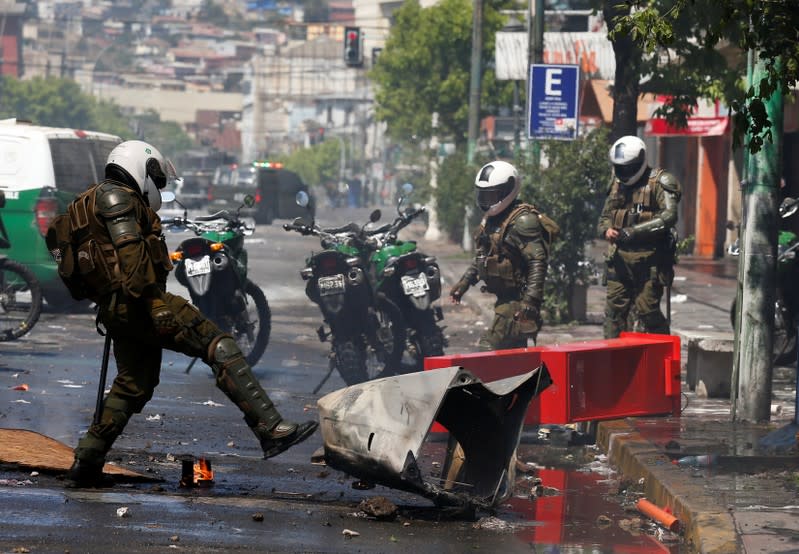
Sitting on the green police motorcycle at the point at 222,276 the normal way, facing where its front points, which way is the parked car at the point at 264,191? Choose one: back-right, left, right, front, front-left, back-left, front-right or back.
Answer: front-left

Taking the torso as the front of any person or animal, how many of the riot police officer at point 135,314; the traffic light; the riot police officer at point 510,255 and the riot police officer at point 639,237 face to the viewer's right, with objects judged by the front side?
1

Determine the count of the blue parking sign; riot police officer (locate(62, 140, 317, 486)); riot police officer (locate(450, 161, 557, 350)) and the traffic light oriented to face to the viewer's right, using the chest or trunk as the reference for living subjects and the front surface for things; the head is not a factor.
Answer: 1

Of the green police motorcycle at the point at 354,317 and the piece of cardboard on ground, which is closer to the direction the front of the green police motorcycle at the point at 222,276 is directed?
the green police motorcycle

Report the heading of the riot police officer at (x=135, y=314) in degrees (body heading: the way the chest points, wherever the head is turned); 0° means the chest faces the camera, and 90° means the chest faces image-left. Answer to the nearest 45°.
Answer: approximately 270°

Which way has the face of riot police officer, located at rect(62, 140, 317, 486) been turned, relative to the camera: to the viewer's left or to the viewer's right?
to the viewer's right

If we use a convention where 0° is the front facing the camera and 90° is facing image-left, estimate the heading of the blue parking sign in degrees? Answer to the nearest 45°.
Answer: approximately 0°

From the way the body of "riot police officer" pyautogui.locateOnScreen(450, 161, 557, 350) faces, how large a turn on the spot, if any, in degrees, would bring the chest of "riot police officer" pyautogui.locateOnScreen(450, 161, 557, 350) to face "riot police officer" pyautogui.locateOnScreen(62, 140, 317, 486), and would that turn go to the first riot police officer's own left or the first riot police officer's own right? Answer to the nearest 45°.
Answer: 0° — they already face them

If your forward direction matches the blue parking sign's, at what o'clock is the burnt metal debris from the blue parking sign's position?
The burnt metal debris is roughly at 12 o'clock from the blue parking sign.

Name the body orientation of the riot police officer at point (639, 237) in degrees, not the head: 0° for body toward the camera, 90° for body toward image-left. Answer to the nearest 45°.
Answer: approximately 45°

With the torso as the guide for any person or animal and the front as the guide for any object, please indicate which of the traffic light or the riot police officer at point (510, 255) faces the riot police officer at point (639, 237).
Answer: the traffic light

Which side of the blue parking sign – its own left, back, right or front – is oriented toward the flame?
front
